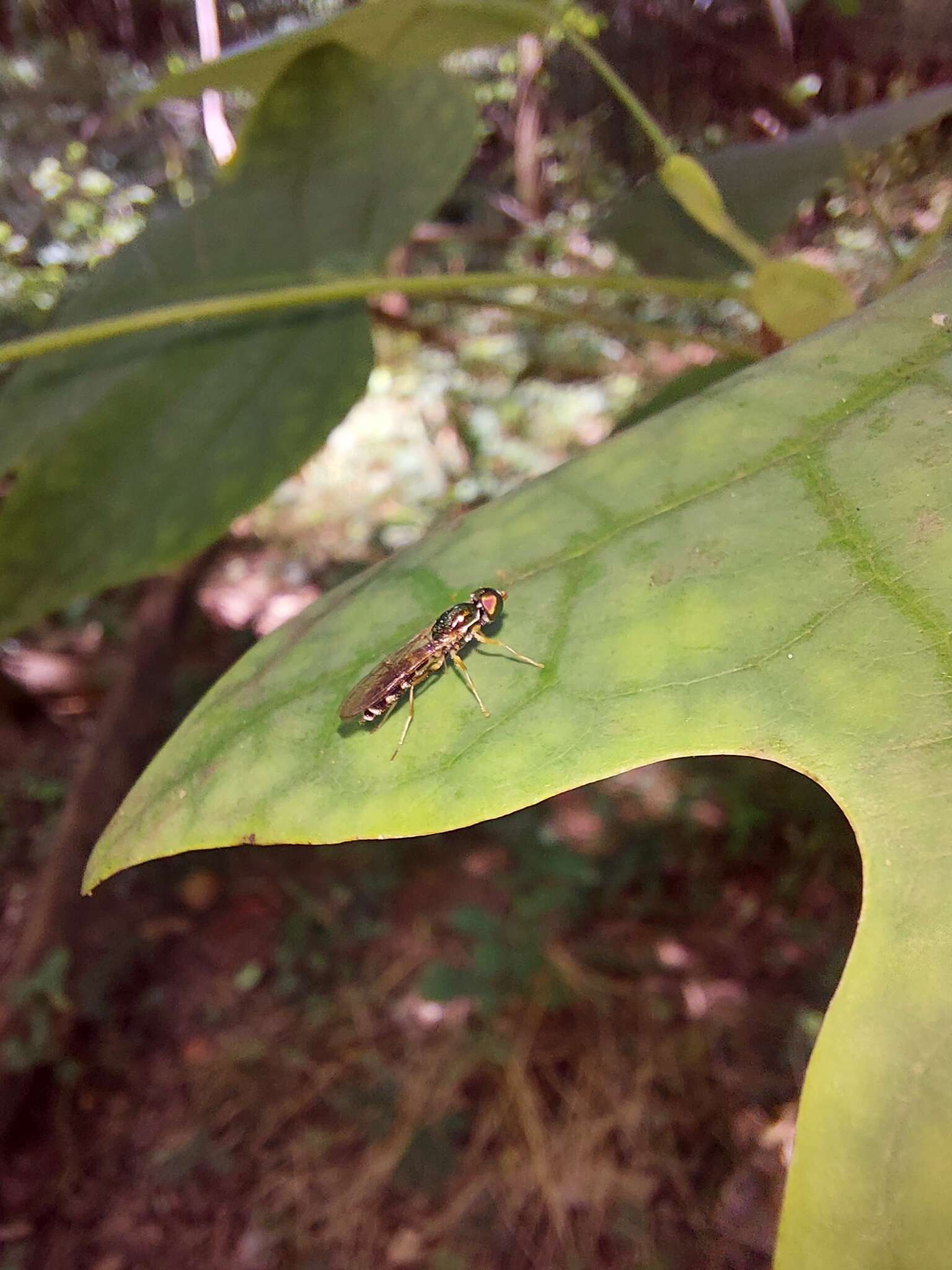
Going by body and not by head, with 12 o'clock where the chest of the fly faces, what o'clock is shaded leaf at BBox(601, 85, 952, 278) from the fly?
The shaded leaf is roughly at 11 o'clock from the fly.

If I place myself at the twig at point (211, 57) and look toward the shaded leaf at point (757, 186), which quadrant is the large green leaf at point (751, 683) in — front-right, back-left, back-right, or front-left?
front-right

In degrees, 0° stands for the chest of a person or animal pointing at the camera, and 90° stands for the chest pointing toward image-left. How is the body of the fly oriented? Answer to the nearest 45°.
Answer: approximately 270°
